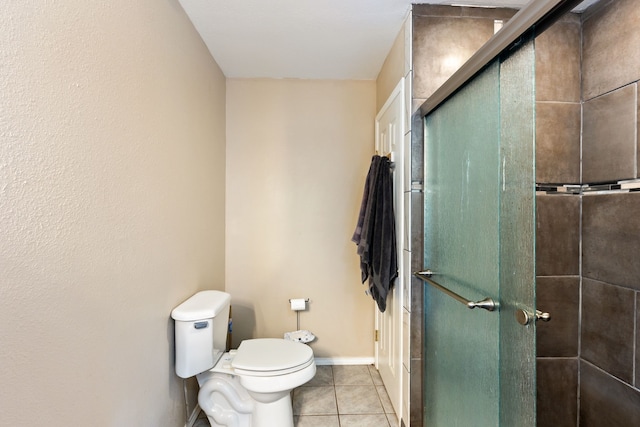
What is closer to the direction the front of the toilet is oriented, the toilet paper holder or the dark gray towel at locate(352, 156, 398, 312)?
the dark gray towel

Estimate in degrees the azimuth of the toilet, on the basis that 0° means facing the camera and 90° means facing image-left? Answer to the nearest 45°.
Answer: approximately 270°

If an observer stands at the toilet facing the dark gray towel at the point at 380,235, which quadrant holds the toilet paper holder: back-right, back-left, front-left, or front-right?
front-left

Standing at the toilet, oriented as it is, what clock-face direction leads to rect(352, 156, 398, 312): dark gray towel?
The dark gray towel is roughly at 12 o'clock from the toilet.

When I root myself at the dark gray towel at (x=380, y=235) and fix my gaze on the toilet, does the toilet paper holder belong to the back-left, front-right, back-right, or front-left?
front-right

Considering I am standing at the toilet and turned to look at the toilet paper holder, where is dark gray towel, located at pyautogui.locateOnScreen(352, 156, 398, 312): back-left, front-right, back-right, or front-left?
front-right

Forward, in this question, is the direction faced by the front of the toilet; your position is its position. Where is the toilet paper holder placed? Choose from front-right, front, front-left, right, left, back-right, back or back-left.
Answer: front-left

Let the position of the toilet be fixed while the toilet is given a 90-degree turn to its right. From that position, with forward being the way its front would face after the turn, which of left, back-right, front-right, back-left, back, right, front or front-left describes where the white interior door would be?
left
